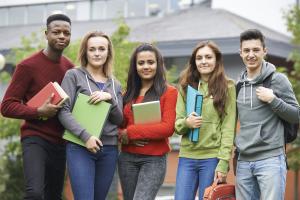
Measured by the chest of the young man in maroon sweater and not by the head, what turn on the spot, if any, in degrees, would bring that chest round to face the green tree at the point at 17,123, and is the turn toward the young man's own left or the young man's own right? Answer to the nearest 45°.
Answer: approximately 135° to the young man's own left

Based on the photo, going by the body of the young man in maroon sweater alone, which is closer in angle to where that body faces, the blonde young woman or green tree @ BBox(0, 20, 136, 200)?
the blonde young woman

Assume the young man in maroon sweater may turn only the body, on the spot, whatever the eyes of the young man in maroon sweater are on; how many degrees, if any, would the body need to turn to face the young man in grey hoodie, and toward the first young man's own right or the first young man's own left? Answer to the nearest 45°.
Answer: approximately 45° to the first young man's own left

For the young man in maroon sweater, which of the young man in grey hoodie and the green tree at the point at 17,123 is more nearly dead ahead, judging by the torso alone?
the young man in grey hoodie
